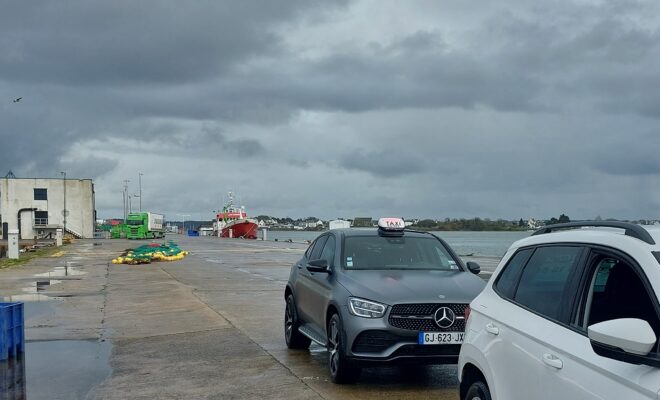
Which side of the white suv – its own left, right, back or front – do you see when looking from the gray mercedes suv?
back

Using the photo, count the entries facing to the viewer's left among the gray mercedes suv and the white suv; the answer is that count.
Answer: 0

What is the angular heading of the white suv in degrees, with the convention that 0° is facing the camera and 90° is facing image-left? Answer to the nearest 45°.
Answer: approximately 315°

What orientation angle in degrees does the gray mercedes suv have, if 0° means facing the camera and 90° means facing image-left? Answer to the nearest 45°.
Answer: approximately 315°
